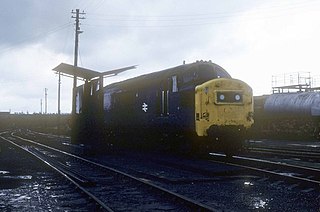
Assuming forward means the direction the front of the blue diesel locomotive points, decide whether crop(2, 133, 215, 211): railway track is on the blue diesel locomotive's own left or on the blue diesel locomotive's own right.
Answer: on the blue diesel locomotive's own right

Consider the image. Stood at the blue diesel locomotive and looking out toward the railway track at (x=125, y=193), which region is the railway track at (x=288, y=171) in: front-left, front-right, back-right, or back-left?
front-left

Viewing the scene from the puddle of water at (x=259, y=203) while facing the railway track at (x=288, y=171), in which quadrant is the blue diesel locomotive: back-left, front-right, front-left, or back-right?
front-left

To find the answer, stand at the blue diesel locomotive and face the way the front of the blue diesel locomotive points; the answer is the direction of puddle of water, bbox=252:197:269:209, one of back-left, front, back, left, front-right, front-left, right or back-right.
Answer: front-right

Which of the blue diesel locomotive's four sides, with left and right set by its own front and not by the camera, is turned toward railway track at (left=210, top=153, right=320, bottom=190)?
front

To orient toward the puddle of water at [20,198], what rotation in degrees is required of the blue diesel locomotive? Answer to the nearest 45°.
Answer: approximately 90° to its right

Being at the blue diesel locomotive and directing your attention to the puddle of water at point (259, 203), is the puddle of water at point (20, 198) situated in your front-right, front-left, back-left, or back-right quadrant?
front-right

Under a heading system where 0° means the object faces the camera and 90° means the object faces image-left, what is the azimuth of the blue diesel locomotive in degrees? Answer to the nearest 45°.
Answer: approximately 315°

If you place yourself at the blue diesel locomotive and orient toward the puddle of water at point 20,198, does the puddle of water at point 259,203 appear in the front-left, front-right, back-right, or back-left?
front-left
